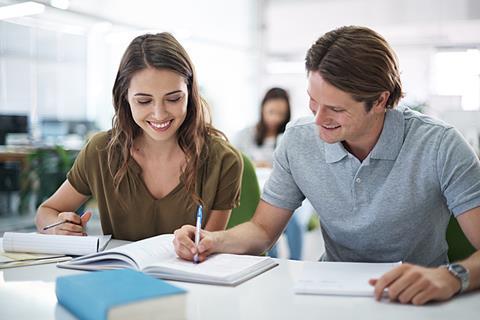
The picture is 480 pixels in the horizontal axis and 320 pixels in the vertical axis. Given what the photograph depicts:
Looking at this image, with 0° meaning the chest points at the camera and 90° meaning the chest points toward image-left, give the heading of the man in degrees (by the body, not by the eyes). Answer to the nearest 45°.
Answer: approximately 45°

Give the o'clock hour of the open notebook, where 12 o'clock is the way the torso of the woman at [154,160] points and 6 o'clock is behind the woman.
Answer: The open notebook is roughly at 12 o'clock from the woman.

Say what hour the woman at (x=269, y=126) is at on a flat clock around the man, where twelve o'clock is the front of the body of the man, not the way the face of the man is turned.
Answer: The woman is roughly at 4 o'clock from the man.

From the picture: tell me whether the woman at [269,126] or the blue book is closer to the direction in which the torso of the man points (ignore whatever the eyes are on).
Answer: the blue book

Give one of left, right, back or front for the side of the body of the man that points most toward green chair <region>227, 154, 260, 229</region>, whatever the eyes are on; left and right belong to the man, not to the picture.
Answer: right

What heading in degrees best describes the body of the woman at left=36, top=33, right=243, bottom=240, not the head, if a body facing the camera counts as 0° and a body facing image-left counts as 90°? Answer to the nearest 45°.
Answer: approximately 0°

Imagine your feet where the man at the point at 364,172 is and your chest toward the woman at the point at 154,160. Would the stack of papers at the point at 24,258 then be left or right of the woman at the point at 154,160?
left
